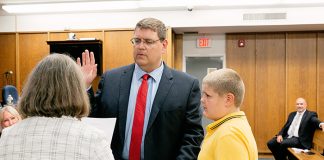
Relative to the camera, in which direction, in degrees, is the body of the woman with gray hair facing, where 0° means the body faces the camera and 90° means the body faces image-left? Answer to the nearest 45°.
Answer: approximately 180°

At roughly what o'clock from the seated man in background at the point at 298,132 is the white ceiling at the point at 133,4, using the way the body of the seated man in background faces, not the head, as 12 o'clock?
The white ceiling is roughly at 1 o'clock from the seated man in background.

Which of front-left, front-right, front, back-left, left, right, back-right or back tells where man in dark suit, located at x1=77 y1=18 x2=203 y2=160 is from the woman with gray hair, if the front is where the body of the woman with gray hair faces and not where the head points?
front-right

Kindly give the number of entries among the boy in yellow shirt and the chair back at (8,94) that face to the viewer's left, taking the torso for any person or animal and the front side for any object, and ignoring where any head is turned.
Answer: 1

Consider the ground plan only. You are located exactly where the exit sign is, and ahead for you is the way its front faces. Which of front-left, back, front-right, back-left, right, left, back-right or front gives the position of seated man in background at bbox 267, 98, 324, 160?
front-left

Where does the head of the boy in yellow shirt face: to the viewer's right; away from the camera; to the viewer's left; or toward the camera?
to the viewer's left

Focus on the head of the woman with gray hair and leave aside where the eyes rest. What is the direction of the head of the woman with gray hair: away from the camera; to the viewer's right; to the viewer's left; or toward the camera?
away from the camera

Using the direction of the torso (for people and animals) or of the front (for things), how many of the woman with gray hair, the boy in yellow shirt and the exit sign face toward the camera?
1
